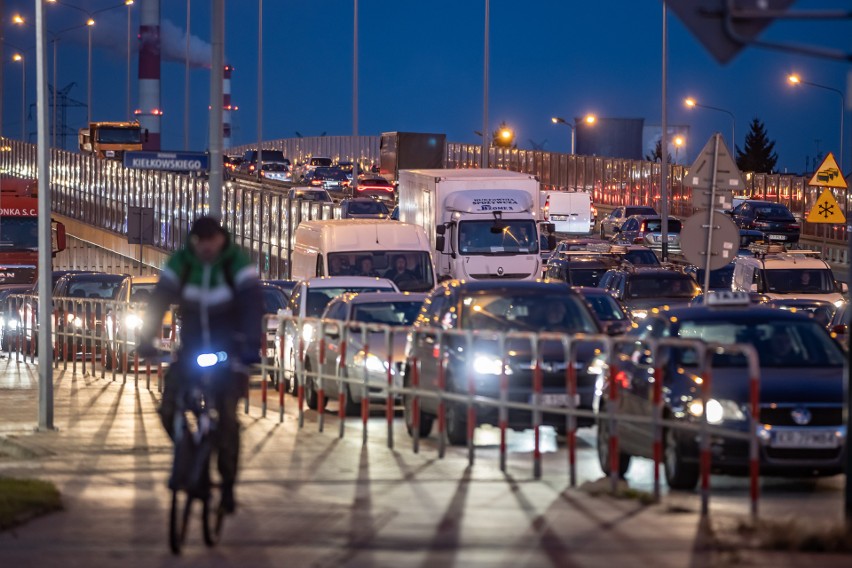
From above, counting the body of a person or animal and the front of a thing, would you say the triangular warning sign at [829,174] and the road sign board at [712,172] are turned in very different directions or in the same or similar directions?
very different directions

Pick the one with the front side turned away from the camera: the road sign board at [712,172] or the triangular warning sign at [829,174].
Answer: the road sign board

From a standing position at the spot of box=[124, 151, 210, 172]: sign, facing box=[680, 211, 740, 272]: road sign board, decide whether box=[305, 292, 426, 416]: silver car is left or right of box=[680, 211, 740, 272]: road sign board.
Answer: right

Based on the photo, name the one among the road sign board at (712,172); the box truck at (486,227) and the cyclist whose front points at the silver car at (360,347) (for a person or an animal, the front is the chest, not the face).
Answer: the box truck

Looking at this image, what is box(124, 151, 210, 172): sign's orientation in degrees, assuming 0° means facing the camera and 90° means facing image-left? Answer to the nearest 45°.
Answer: approximately 0°

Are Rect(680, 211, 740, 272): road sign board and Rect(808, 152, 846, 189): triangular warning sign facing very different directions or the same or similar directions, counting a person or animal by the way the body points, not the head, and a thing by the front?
very different directions

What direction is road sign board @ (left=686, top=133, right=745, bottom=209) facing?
away from the camera

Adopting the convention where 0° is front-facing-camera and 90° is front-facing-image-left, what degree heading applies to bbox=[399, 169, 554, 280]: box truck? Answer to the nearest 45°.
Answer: approximately 0°

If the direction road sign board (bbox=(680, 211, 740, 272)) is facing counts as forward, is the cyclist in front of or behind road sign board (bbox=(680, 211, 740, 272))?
behind

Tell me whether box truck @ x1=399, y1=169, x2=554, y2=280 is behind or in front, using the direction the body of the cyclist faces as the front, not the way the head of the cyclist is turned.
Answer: behind

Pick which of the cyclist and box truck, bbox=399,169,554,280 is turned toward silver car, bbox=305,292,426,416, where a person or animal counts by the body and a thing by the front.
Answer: the box truck
